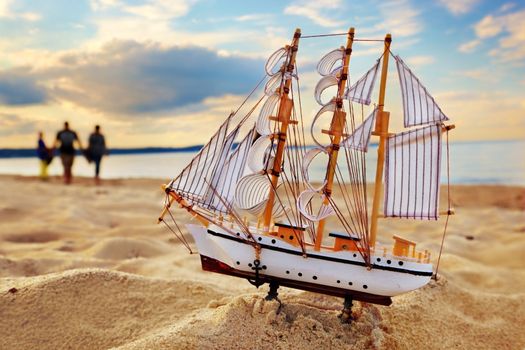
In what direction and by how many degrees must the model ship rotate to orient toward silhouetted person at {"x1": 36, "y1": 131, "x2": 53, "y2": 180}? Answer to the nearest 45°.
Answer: approximately 45° to its right

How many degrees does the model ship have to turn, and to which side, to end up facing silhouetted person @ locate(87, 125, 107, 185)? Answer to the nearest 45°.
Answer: approximately 45° to its right

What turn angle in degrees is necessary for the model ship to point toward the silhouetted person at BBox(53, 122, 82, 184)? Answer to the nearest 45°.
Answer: approximately 45° to its right

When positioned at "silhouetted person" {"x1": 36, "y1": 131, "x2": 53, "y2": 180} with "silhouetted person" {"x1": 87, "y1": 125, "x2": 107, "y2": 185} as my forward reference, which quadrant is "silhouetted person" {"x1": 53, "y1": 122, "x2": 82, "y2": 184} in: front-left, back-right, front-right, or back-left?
front-right

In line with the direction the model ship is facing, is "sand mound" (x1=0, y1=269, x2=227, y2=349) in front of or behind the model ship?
in front

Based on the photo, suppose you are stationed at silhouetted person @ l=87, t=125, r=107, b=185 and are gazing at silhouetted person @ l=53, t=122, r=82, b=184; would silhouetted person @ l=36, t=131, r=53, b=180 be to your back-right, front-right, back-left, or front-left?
front-right

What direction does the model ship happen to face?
to the viewer's left
